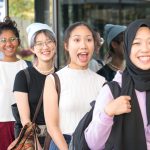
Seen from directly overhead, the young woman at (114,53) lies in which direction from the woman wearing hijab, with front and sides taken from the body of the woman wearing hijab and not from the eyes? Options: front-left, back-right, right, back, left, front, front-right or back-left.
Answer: back

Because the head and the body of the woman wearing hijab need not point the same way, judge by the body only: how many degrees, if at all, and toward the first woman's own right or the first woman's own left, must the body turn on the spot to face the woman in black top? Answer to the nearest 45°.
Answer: approximately 135° to the first woman's own right

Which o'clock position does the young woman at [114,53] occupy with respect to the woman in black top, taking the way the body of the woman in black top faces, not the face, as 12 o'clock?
The young woman is roughly at 9 o'clock from the woman in black top.

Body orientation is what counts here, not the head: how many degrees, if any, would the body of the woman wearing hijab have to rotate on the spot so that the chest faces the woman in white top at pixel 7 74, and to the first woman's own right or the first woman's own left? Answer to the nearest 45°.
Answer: approximately 135° to the first woman's own right
